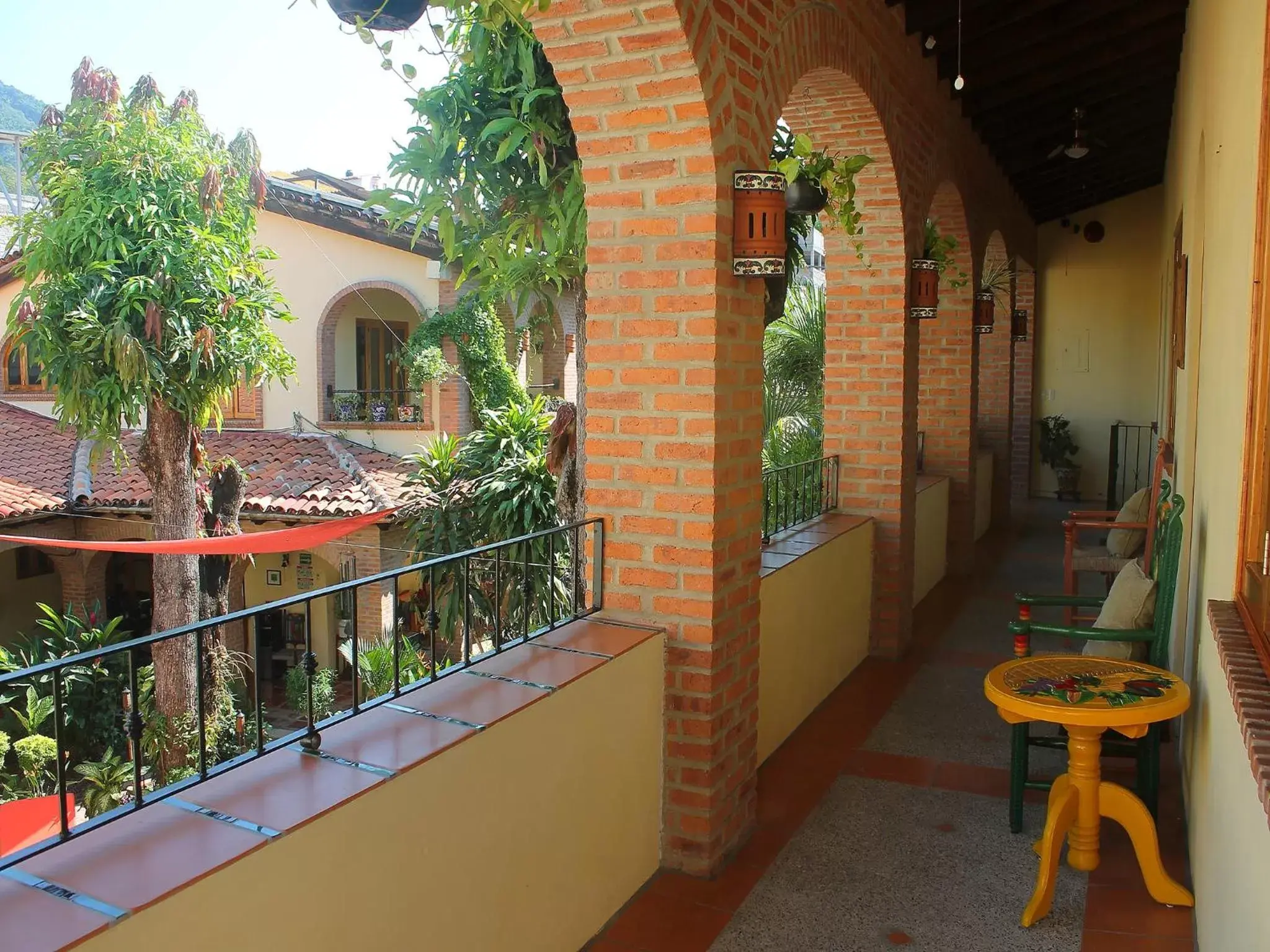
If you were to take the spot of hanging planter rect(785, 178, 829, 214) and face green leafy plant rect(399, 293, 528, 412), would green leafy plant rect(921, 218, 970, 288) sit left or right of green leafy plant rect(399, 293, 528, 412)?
right

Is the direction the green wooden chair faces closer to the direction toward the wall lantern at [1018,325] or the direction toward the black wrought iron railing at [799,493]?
the black wrought iron railing

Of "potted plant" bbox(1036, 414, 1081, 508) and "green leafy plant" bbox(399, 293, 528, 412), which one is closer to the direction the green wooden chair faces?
the green leafy plant

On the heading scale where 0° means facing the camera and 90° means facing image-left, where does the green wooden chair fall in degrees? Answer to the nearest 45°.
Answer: approximately 90°

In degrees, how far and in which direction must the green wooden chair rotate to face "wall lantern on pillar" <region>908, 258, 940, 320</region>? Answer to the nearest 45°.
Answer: approximately 45° to its right

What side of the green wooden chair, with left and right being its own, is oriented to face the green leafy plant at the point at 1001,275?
right

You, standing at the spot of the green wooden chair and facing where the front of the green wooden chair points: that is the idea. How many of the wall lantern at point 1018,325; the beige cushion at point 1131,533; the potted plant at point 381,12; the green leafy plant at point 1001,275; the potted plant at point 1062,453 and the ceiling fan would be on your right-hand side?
5

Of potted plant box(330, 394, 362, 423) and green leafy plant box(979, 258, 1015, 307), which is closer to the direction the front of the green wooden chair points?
the potted plant

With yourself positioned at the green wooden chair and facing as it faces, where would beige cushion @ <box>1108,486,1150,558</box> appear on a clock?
The beige cushion is roughly at 3 o'clock from the green wooden chair.
